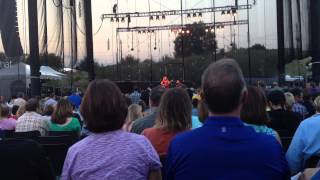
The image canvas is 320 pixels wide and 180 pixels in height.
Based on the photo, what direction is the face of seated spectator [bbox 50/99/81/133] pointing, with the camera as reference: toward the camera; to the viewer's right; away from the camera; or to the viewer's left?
away from the camera

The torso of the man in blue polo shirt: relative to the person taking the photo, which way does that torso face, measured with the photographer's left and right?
facing away from the viewer

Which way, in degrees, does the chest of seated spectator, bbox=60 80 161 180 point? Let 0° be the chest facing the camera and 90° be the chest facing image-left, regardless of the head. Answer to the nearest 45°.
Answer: approximately 180°

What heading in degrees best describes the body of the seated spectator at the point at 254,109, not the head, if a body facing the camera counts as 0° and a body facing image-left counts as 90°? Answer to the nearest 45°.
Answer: approximately 180°

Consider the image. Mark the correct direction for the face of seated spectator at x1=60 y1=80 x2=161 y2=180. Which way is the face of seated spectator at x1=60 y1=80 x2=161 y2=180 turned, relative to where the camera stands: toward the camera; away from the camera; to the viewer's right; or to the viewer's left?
away from the camera

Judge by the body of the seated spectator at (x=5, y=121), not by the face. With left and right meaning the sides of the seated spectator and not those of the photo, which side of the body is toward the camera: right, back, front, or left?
back

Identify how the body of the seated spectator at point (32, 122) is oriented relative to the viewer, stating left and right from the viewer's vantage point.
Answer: facing away from the viewer
